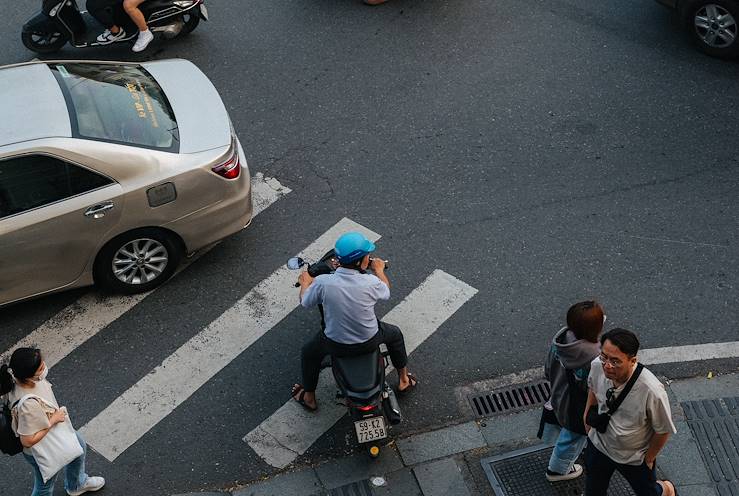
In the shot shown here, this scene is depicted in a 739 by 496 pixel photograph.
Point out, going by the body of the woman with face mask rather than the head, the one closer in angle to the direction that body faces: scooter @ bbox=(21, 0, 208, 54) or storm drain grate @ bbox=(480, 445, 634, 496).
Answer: the storm drain grate

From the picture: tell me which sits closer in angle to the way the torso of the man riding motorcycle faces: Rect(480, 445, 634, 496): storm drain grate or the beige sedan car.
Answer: the beige sedan car

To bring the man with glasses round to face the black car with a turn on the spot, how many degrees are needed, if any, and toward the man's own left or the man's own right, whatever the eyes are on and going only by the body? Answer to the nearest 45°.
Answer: approximately 135° to the man's own right

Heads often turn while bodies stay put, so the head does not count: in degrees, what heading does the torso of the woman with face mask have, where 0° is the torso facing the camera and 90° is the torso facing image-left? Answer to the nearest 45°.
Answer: approximately 270°

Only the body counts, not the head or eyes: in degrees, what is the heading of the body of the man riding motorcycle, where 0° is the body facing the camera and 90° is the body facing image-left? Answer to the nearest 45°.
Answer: approximately 180°

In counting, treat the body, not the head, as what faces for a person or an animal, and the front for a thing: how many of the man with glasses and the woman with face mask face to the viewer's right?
1

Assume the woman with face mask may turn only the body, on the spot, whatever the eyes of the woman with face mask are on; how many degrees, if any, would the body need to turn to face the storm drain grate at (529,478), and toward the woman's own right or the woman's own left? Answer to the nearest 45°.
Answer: approximately 45° to the woman's own right

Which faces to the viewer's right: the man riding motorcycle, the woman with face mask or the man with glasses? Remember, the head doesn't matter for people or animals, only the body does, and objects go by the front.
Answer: the woman with face mask

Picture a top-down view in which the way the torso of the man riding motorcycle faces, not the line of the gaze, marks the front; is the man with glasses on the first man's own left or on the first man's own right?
on the first man's own right

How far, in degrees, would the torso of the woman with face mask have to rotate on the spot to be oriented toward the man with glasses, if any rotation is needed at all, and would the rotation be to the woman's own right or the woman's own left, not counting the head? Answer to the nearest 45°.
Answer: approximately 45° to the woman's own right

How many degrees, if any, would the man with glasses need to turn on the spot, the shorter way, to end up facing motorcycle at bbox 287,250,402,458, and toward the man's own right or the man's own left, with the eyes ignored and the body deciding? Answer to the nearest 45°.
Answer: approximately 45° to the man's own right

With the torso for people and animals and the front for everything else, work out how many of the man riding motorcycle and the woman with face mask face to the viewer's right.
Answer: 1
